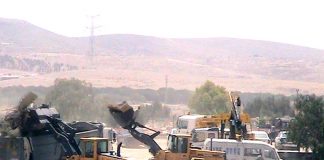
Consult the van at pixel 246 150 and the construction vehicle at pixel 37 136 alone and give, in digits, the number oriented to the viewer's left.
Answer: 1

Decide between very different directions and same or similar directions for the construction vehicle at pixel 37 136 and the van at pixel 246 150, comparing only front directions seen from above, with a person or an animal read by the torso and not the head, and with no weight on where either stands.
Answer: very different directions
